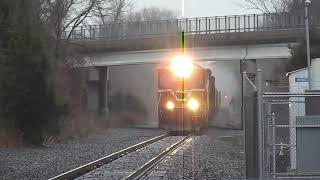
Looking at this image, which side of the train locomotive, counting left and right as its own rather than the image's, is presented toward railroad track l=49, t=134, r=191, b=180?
front

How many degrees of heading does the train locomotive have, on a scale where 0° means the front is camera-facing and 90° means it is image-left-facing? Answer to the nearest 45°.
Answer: approximately 0°

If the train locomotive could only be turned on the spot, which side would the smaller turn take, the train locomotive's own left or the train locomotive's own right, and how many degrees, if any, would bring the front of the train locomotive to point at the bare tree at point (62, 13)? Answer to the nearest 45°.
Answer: approximately 45° to the train locomotive's own right

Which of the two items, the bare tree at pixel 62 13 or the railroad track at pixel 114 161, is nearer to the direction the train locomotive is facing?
the railroad track

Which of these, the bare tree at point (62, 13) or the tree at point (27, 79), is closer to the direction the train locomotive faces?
the tree at point (27, 79)

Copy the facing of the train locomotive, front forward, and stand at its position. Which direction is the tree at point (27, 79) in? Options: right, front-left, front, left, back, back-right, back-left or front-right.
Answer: front-right

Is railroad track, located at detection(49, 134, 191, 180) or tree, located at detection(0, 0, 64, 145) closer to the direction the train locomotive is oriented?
the railroad track

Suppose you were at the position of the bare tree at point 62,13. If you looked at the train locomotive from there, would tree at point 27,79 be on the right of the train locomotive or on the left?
right
